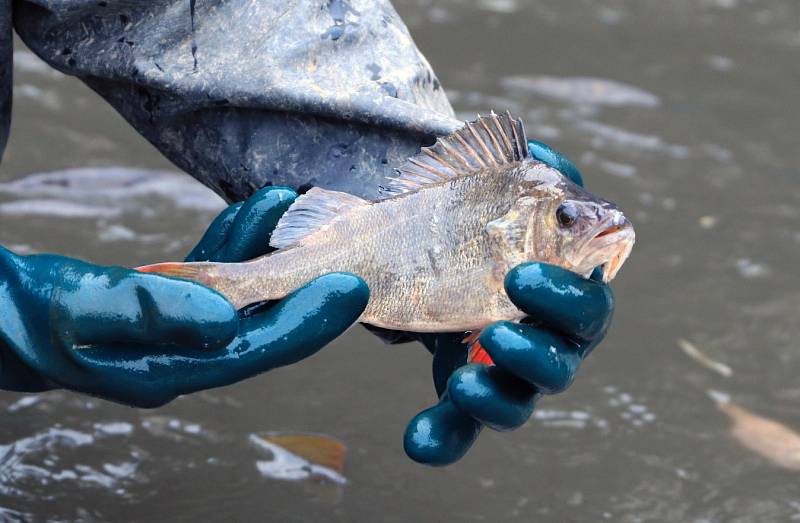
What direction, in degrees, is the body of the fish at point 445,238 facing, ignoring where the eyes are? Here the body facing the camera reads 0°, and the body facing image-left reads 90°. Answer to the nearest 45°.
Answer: approximately 270°
